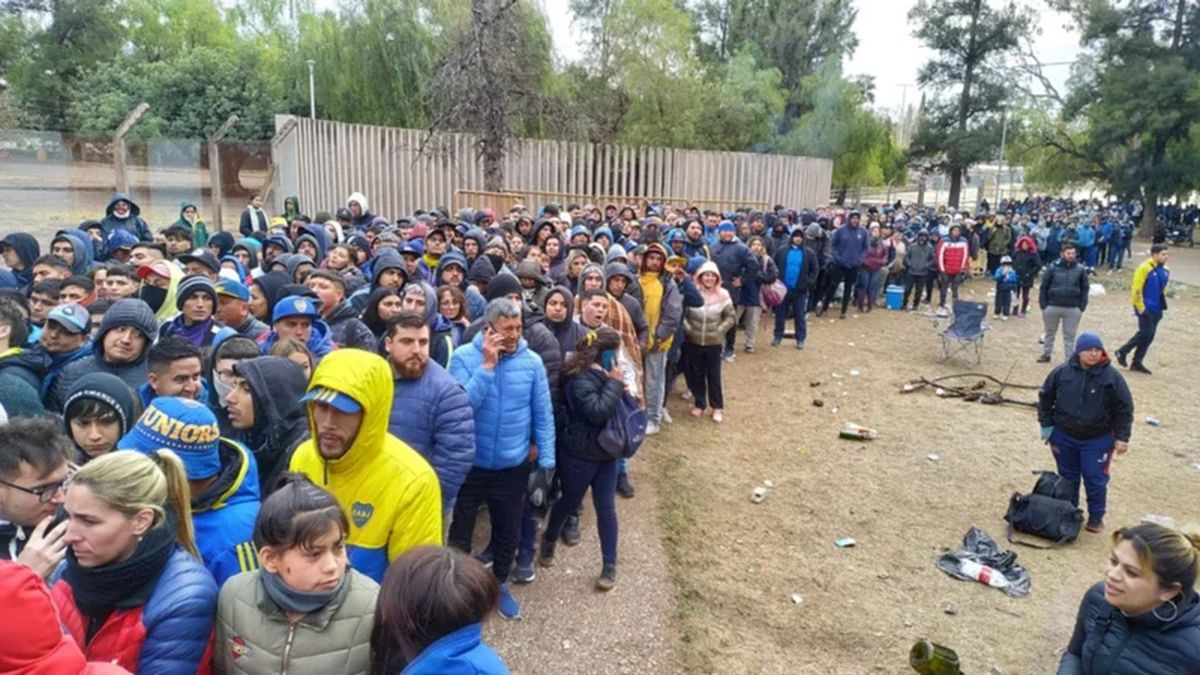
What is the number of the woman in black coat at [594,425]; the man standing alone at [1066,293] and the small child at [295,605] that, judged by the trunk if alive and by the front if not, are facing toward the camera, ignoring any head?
2

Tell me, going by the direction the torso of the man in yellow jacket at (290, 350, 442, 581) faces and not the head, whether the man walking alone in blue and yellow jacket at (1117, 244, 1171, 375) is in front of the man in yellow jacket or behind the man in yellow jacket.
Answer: behind

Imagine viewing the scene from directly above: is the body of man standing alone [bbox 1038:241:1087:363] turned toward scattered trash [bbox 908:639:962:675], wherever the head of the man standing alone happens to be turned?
yes

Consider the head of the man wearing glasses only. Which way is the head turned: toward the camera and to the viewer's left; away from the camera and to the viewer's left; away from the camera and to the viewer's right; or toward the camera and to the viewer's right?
toward the camera and to the viewer's right

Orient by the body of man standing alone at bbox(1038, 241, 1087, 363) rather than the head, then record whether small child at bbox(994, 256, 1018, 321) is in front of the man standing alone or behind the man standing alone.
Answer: behind

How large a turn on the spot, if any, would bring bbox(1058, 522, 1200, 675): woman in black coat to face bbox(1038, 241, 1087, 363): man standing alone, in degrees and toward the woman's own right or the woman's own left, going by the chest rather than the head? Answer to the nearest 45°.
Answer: approximately 135° to the woman's own right

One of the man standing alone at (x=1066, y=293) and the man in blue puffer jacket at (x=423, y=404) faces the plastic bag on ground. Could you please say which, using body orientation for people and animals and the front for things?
the man standing alone

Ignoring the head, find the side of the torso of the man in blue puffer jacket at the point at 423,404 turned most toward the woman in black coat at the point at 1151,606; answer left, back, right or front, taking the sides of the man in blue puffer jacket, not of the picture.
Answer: left

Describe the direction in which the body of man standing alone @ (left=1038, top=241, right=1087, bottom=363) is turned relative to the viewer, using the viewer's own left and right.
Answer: facing the viewer

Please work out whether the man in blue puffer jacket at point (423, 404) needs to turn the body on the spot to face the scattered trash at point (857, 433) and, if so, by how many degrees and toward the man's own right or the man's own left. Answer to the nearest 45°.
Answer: approximately 180°

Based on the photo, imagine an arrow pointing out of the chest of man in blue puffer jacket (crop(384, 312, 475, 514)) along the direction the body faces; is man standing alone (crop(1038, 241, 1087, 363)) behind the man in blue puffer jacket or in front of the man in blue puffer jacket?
behind

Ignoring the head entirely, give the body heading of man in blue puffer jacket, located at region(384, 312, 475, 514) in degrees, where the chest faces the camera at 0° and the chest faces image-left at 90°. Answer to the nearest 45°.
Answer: approximately 45°

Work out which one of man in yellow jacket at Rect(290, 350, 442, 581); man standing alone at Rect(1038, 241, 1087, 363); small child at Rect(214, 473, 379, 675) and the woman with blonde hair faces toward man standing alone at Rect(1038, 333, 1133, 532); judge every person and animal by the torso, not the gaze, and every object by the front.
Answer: man standing alone at Rect(1038, 241, 1087, 363)

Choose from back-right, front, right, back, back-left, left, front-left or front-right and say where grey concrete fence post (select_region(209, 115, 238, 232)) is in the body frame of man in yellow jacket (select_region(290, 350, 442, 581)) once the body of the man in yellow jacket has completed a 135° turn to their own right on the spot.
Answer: front

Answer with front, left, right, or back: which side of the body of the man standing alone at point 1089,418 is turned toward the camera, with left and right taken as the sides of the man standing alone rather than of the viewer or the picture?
front

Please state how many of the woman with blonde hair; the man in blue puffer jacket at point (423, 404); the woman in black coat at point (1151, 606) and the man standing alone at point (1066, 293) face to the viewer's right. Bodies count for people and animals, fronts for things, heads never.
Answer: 0

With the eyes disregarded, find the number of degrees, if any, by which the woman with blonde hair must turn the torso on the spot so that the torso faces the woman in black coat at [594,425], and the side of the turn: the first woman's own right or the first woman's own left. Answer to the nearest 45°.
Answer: approximately 180°

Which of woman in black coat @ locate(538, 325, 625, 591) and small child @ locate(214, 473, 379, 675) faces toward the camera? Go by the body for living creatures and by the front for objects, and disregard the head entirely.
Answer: the small child

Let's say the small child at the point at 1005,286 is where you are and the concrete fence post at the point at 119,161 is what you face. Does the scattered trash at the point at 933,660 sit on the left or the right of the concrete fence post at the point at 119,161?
left
